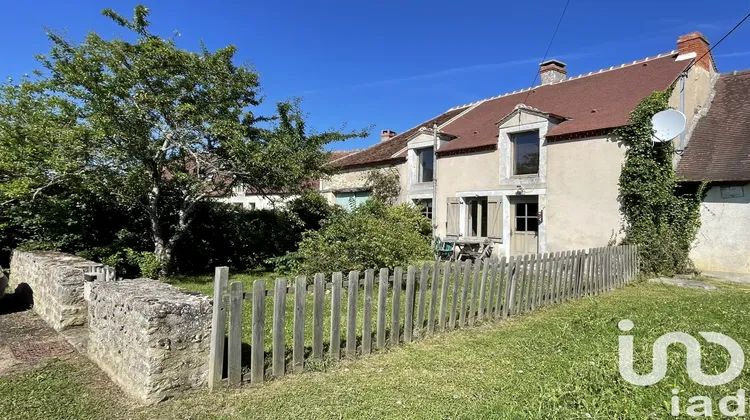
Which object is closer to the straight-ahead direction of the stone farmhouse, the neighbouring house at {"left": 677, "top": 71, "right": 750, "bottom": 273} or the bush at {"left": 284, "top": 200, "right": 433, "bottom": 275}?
the bush

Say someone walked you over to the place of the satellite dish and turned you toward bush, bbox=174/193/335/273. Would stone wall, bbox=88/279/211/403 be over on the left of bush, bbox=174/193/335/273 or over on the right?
left

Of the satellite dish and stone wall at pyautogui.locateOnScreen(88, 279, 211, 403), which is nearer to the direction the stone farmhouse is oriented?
the stone wall

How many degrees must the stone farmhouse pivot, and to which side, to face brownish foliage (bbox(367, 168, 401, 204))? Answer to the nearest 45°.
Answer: approximately 45° to its right

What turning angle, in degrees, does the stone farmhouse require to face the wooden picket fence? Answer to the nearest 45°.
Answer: approximately 45° to its left

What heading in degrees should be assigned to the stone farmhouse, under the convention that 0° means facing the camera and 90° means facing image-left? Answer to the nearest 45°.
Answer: approximately 45°

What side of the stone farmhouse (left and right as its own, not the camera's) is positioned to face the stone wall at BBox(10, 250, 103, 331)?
front

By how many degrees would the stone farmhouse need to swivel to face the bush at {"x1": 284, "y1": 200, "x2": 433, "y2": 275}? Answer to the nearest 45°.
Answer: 0° — it already faces it

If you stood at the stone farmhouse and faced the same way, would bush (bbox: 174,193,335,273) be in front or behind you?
in front

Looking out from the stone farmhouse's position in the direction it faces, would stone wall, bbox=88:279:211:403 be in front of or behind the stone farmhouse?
in front
